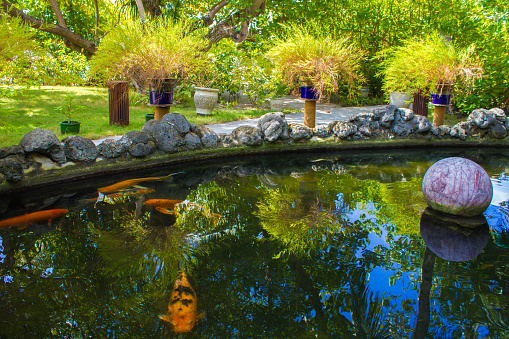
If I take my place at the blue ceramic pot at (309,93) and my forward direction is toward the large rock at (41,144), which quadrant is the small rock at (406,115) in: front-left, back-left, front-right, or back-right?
back-left

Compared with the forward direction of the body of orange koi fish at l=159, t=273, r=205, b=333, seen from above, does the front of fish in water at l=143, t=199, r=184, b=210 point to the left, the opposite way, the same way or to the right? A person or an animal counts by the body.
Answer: to the right
